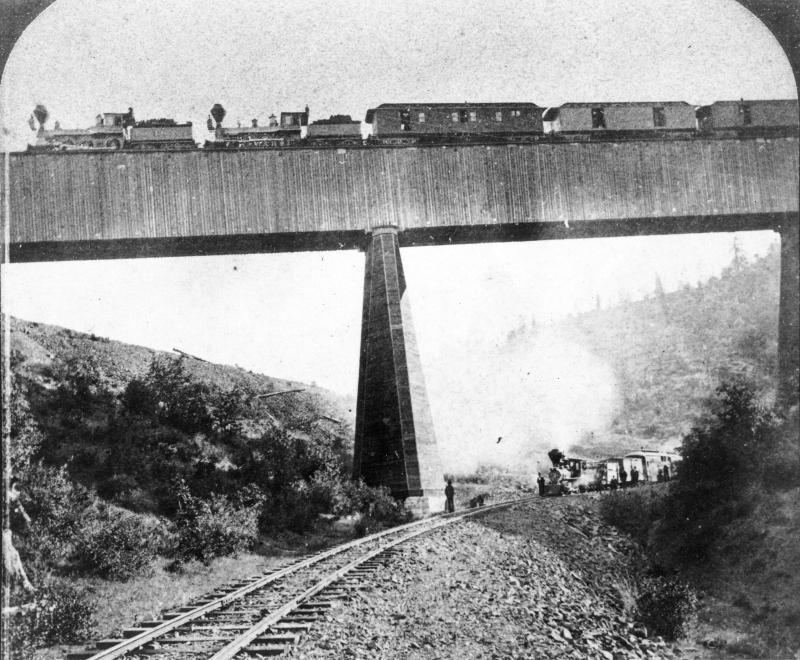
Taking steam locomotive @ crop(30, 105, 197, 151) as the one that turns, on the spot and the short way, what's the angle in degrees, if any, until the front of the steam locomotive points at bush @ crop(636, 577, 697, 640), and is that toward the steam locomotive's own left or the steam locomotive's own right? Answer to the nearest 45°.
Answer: approximately 135° to the steam locomotive's own left

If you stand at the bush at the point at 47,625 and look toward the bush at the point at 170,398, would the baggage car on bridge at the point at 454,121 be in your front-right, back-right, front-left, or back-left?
front-right

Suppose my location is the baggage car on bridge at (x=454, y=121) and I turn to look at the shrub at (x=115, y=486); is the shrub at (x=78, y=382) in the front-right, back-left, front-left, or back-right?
front-right

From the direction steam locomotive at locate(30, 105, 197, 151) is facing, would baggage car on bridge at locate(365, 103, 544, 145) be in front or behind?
behind

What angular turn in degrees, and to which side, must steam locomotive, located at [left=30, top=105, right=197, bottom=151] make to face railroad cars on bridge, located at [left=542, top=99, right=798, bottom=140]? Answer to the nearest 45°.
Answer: approximately 180°

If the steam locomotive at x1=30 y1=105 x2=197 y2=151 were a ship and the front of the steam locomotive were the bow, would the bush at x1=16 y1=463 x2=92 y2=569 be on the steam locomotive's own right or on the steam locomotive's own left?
on the steam locomotive's own left

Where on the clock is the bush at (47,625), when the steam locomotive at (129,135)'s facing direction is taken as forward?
The bush is roughly at 9 o'clock from the steam locomotive.

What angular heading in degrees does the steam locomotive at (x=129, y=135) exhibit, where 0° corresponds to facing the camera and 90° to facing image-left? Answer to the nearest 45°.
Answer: approximately 90°
